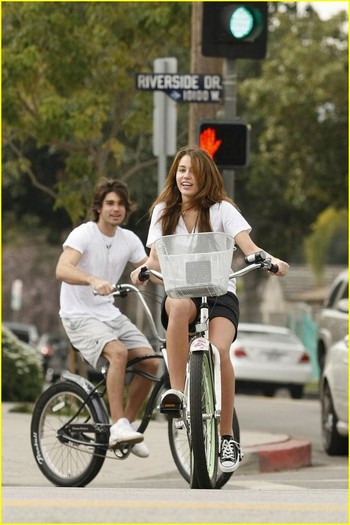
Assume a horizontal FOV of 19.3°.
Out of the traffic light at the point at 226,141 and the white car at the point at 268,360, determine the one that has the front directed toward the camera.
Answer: the traffic light

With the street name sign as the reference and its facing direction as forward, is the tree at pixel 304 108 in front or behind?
behind

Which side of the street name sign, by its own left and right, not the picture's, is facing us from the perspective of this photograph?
front

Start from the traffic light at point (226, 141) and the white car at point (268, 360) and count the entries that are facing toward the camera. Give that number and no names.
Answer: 1

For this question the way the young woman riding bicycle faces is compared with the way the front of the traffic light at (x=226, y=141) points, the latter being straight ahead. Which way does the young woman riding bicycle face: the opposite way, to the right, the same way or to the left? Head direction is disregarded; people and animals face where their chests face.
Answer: the same way

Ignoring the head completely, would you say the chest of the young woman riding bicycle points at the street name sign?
no

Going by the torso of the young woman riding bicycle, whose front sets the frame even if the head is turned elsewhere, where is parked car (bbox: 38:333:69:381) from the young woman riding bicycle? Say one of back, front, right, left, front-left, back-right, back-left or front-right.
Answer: back

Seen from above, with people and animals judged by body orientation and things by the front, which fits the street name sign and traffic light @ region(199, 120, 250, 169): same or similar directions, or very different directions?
same or similar directions

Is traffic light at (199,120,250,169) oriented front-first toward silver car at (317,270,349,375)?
no

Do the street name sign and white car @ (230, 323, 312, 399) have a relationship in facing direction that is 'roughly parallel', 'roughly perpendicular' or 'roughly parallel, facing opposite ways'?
roughly parallel, facing opposite ways

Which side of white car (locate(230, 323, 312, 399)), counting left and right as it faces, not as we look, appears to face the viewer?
back

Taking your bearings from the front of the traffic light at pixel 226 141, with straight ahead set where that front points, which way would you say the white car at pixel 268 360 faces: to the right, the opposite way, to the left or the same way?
the opposite way

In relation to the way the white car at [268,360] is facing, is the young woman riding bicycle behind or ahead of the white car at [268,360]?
behind

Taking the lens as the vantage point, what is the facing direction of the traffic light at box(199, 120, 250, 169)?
facing the viewer
